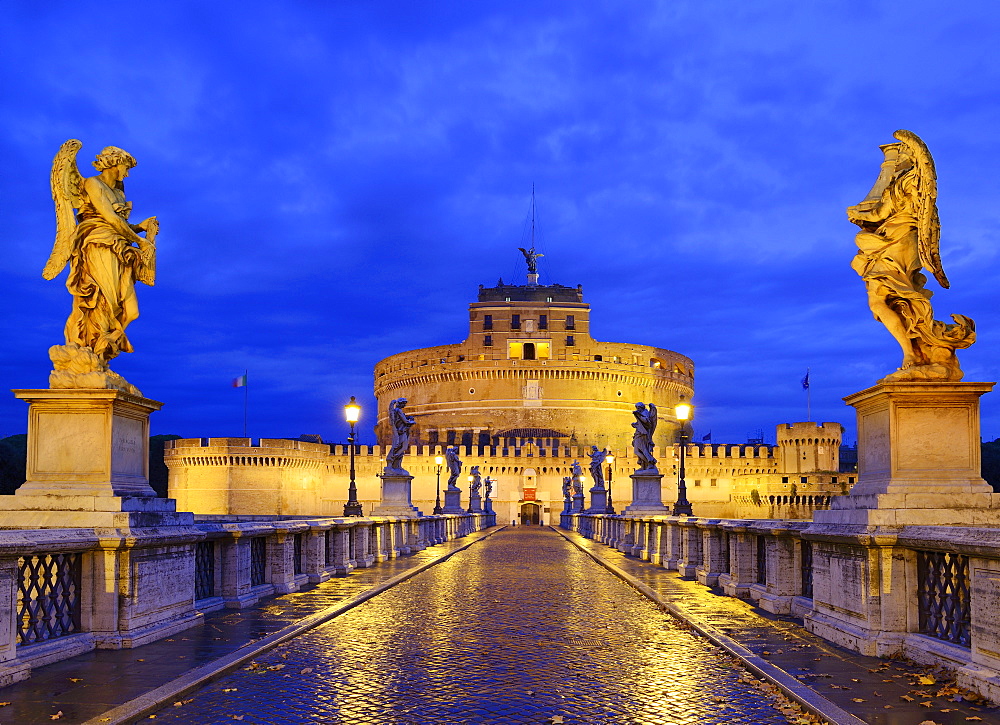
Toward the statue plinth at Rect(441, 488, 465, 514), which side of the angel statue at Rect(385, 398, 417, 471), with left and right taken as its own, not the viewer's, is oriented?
left

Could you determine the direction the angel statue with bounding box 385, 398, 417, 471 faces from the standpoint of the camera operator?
facing to the right of the viewer

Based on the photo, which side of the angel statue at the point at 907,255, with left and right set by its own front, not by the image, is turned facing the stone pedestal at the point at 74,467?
front

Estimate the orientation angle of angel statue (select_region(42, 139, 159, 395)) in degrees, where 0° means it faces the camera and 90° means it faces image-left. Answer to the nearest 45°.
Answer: approximately 270°

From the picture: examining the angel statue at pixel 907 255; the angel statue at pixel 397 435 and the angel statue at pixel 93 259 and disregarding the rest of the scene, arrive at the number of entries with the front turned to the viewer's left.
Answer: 1

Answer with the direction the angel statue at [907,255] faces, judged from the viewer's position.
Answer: facing to the left of the viewer

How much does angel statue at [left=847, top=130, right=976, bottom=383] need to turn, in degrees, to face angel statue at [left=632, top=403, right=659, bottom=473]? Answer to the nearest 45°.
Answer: approximately 90° to its right
